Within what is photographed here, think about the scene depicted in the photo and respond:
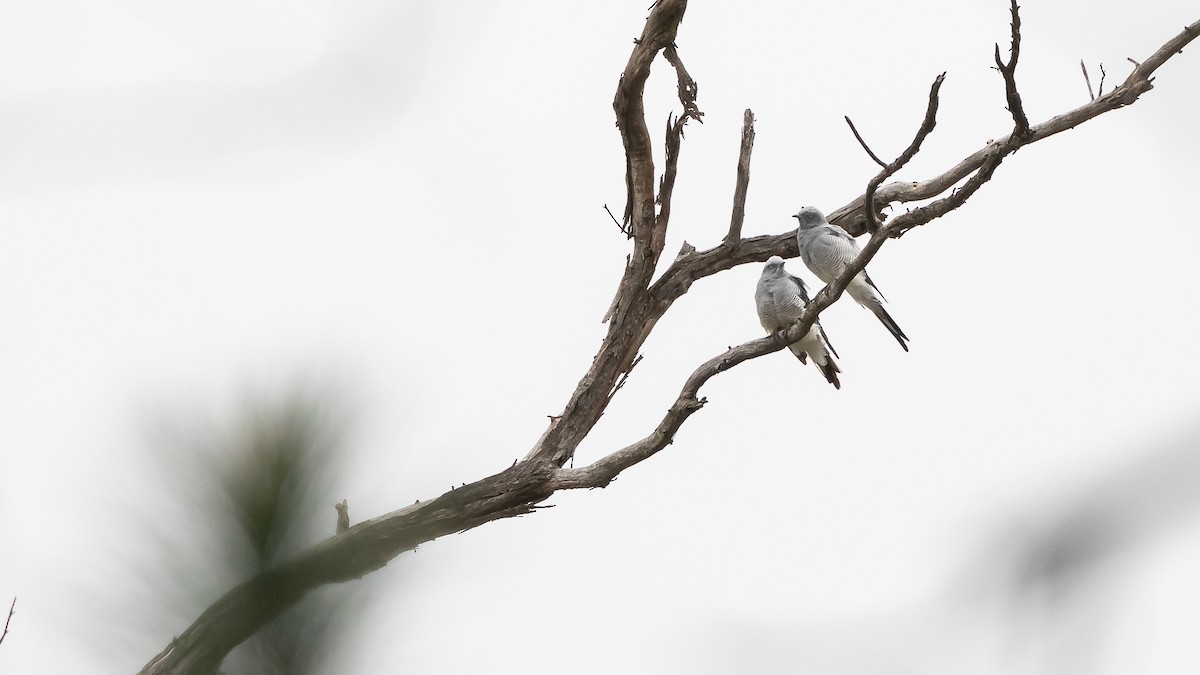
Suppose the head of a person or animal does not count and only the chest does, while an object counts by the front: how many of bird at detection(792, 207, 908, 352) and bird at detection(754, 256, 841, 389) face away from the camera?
0

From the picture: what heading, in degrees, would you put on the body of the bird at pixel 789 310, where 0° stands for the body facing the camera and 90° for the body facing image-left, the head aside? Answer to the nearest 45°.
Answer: approximately 45°

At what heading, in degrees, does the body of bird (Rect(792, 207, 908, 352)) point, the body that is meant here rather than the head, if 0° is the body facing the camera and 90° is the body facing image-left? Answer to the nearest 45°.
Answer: approximately 45°
